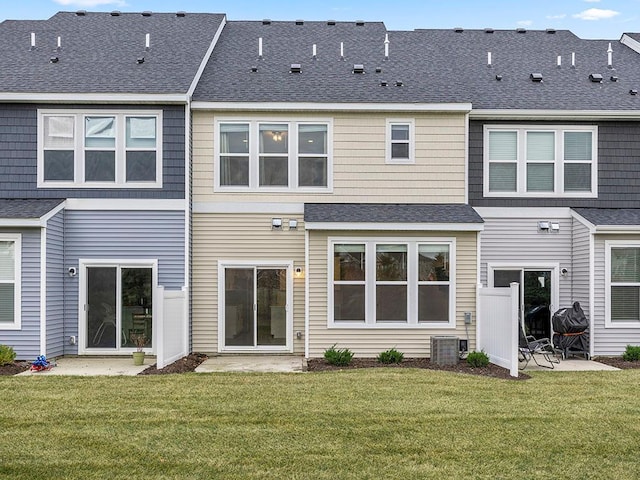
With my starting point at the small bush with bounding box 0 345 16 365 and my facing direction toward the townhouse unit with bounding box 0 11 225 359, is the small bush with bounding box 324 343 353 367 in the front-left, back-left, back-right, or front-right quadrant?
front-right

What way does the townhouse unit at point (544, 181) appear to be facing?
away from the camera

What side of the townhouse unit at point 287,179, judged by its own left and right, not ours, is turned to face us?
back

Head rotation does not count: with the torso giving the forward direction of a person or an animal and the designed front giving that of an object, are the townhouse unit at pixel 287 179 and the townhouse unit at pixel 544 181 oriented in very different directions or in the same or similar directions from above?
same or similar directions

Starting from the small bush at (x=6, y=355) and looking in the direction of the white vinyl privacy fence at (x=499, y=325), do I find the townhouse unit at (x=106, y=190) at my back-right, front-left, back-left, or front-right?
front-left

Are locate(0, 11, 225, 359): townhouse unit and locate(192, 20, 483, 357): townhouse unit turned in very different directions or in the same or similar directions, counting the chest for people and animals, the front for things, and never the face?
same or similar directions

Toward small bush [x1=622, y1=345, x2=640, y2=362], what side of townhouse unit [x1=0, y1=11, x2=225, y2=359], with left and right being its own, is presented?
right

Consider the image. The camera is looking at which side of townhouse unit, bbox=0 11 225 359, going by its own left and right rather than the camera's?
back
